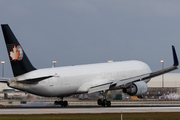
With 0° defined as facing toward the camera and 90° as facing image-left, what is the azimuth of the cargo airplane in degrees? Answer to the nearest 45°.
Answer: approximately 225°
